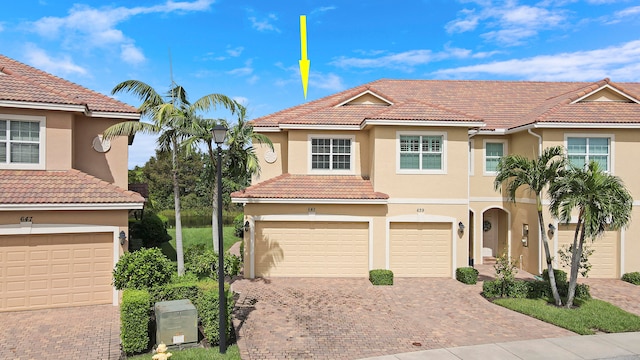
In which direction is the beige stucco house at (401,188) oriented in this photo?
toward the camera

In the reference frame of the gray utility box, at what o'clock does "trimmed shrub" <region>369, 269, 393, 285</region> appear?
The trimmed shrub is roughly at 8 o'clock from the gray utility box.

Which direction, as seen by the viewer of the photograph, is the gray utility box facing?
facing the viewer

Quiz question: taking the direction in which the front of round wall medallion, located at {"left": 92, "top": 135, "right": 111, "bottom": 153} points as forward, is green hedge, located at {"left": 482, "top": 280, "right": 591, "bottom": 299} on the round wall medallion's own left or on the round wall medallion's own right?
on the round wall medallion's own left

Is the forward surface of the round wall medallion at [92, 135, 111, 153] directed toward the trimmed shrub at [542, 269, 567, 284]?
no

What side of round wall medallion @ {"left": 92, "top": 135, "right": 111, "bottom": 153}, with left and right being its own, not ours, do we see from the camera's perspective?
front

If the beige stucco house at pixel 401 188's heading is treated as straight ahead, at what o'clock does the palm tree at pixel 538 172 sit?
The palm tree is roughly at 10 o'clock from the beige stucco house.

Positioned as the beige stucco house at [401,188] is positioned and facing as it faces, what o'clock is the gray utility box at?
The gray utility box is roughly at 1 o'clock from the beige stucco house.

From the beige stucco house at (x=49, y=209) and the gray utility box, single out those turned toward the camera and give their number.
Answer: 2

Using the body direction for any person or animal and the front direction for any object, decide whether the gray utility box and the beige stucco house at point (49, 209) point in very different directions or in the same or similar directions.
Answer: same or similar directions

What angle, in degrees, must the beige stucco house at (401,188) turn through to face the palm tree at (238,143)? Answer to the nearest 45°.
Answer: approximately 45° to its right

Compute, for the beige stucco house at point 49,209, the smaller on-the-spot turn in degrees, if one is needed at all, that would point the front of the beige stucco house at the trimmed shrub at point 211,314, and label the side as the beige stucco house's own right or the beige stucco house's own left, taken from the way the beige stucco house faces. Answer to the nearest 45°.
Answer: approximately 45° to the beige stucco house's own left

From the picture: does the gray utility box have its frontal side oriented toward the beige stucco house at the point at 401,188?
no

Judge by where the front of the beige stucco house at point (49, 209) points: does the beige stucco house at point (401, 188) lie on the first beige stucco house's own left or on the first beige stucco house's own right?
on the first beige stucco house's own left

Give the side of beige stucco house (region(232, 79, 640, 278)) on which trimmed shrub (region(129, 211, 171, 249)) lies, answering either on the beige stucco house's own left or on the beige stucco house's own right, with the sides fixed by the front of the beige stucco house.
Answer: on the beige stucco house's own right

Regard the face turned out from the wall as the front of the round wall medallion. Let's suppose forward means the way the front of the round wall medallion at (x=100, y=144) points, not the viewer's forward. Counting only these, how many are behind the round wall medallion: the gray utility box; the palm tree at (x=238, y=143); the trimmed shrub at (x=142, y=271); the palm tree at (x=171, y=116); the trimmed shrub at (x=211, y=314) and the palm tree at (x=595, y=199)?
0
